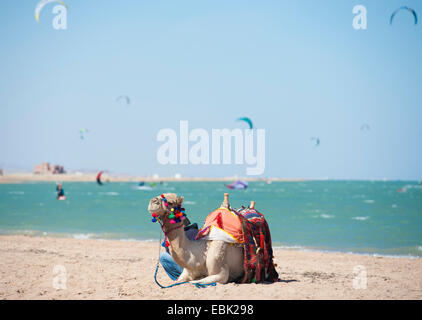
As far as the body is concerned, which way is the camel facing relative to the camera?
to the viewer's left
